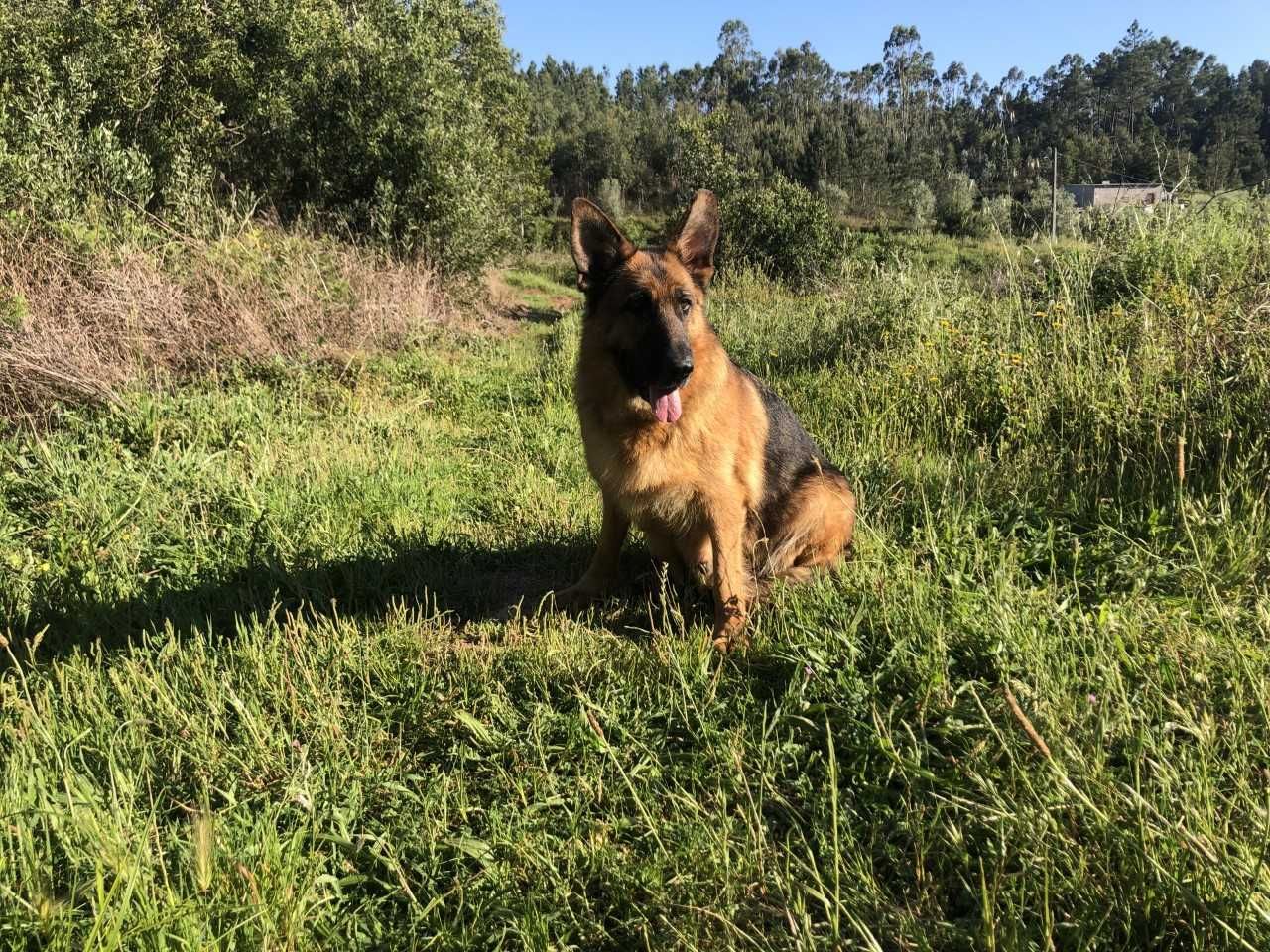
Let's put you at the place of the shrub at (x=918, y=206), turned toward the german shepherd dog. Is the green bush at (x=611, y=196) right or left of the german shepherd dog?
right

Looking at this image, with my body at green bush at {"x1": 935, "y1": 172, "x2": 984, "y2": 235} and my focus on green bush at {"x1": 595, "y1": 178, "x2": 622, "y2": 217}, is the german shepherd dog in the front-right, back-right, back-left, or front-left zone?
front-left

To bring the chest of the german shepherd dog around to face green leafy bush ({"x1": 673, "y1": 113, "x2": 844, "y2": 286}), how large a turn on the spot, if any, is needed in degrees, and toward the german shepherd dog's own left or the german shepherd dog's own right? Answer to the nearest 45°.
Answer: approximately 135° to the german shepherd dog's own right

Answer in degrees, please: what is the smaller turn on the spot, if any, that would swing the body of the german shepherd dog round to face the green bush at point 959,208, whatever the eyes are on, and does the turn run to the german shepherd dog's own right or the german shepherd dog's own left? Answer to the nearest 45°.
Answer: approximately 135° to the german shepherd dog's own right

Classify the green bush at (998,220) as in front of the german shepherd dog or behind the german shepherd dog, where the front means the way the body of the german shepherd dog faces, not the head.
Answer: behind

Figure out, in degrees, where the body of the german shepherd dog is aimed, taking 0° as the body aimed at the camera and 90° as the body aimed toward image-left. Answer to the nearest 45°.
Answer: approximately 45°

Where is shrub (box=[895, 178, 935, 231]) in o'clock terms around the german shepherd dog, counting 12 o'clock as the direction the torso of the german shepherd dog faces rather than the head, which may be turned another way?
The shrub is roughly at 5 o'clock from the german shepherd dog.
